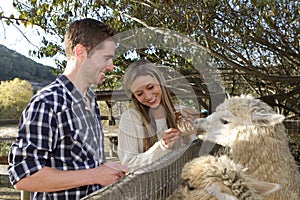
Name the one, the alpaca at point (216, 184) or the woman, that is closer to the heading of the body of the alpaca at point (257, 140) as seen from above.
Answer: the woman

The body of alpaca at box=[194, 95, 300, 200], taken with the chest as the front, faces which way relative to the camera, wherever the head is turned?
to the viewer's left

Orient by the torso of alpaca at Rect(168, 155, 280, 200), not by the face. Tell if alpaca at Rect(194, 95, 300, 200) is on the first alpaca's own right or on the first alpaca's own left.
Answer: on the first alpaca's own right

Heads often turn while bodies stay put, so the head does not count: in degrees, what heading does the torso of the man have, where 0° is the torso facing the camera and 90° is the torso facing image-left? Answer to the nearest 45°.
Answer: approximately 270°

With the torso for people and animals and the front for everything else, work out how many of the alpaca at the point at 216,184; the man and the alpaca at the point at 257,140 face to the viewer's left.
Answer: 2

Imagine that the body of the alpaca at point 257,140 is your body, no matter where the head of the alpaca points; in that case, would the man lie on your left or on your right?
on your left

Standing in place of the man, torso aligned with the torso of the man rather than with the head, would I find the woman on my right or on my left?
on my left

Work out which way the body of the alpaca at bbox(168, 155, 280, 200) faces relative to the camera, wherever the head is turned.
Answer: to the viewer's left

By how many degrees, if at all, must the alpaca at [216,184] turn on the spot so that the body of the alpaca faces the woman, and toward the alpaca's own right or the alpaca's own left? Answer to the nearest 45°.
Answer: approximately 45° to the alpaca's own right

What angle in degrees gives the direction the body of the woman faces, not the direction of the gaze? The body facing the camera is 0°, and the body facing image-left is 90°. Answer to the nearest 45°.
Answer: approximately 315°

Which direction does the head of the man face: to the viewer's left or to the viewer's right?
to the viewer's right
